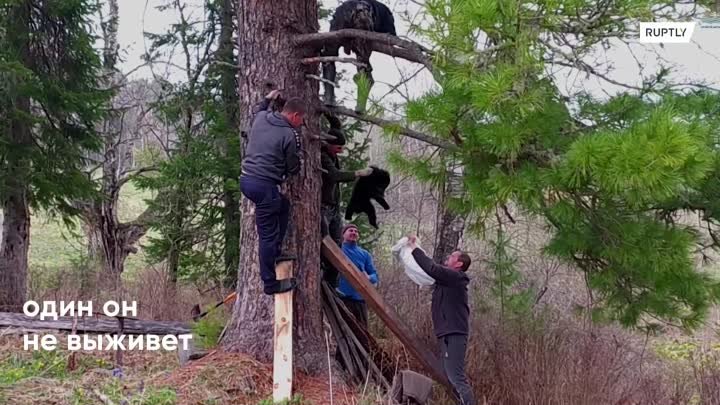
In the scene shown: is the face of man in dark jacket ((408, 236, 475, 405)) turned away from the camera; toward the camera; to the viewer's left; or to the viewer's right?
to the viewer's left

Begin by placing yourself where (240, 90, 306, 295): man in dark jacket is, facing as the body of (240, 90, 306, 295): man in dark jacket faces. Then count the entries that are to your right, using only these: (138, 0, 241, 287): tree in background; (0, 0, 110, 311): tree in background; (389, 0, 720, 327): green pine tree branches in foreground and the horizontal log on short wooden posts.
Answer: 1

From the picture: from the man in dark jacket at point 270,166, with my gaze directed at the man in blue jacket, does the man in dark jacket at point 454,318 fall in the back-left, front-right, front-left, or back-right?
front-right

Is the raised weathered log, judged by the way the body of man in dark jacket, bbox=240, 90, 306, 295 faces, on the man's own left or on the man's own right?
on the man's own left

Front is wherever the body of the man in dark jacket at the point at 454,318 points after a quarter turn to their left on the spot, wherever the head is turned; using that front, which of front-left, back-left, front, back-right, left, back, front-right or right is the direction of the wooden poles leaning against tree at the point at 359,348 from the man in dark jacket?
right

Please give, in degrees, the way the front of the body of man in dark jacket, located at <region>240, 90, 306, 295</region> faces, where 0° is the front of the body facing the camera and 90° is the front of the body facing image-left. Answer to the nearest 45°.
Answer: approximately 225°

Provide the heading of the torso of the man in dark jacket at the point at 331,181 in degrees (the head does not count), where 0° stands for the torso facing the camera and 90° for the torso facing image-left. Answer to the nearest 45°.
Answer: approximately 270°

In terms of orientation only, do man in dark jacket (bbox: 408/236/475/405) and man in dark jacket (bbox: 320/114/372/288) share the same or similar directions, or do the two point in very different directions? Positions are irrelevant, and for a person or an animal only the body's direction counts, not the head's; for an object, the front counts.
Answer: very different directions

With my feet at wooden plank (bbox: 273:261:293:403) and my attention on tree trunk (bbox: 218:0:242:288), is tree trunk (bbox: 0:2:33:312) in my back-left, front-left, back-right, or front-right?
front-left

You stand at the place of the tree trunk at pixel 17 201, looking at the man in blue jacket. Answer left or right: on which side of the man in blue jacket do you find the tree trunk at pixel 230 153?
left

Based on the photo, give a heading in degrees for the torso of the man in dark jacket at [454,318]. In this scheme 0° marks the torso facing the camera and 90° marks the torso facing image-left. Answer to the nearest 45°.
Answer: approximately 90°

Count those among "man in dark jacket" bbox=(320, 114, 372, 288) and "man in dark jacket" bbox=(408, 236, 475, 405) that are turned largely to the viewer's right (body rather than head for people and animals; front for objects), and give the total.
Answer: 1
